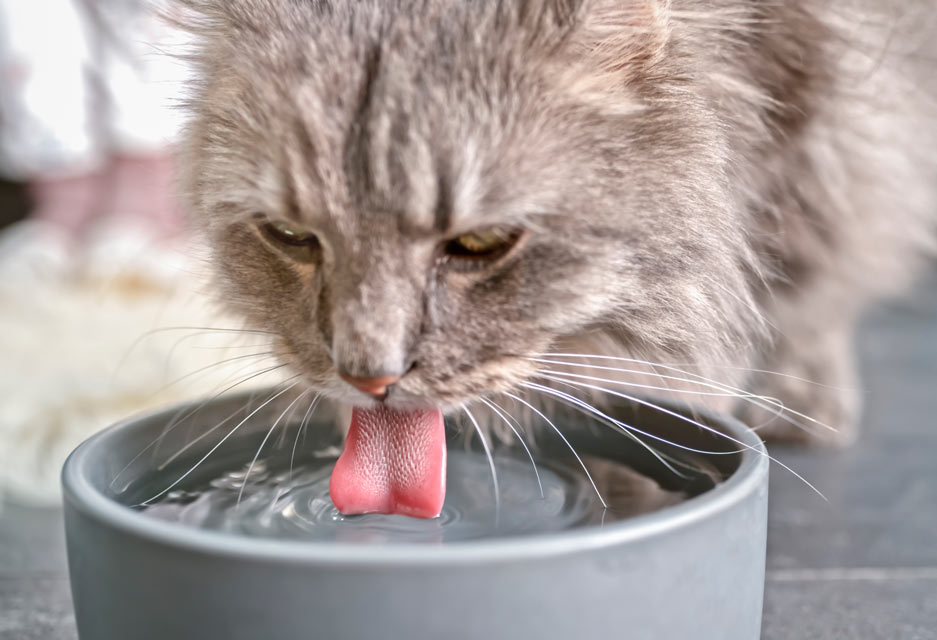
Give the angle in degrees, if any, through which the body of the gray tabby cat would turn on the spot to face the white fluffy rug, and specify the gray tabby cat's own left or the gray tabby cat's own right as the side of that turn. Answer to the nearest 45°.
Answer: approximately 90° to the gray tabby cat's own right

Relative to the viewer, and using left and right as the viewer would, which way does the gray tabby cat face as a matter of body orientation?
facing the viewer and to the left of the viewer
